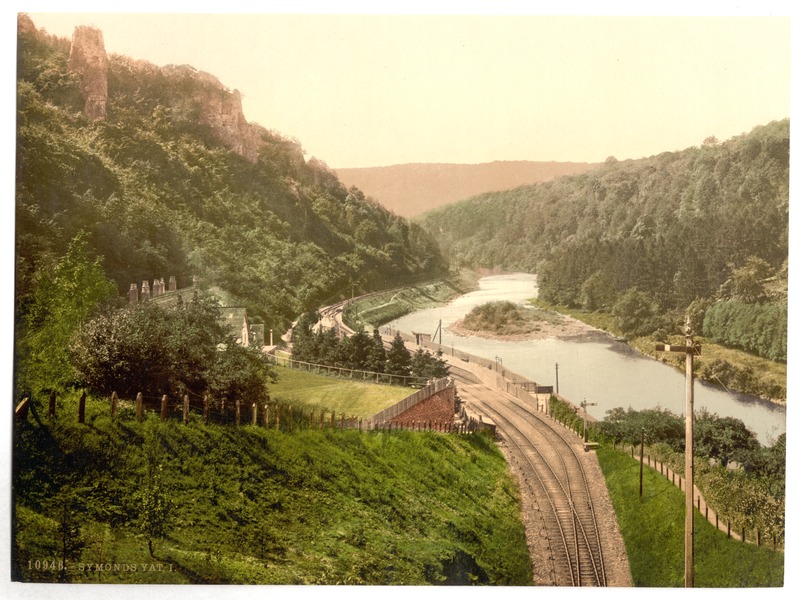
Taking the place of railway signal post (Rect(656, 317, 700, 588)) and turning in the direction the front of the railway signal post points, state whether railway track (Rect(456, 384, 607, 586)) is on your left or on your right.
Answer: on your right

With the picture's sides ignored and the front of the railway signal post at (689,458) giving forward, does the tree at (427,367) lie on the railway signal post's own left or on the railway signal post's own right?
on the railway signal post's own right

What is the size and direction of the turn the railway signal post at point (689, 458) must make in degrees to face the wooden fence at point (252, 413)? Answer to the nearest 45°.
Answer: approximately 90° to its right

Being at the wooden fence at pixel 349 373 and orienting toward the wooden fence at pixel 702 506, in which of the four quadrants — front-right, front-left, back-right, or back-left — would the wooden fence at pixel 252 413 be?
front-right
